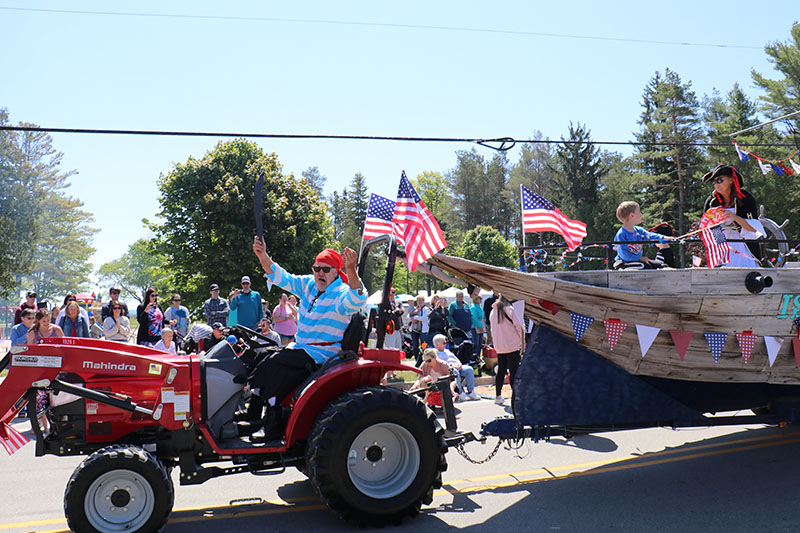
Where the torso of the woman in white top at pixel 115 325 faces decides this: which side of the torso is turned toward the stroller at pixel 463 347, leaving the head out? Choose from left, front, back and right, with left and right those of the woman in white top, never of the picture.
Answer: left

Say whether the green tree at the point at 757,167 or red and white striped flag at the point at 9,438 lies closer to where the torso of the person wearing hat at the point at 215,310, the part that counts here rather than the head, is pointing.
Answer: the red and white striped flag

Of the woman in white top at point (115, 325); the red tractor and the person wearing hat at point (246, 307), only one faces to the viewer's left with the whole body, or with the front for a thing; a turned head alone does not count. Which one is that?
the red tractor

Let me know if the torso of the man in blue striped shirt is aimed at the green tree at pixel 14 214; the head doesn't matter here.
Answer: no

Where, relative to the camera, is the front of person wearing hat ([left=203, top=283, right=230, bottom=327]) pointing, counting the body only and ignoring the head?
toward the camera

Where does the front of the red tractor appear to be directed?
to the viewer's left

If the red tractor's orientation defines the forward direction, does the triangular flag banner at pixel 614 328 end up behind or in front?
behind

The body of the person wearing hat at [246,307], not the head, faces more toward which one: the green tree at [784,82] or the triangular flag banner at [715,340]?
the triangular flag banner

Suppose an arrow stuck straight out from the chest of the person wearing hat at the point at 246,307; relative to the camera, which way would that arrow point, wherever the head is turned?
toward the camera

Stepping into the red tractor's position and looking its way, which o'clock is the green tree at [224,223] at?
The green tree is roughly at 3 o'clock from the red tractor.

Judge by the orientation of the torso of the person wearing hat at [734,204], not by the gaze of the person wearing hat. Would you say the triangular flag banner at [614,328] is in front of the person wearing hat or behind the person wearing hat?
in front

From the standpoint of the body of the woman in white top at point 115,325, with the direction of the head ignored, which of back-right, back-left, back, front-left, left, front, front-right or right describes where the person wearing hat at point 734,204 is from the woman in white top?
front-left

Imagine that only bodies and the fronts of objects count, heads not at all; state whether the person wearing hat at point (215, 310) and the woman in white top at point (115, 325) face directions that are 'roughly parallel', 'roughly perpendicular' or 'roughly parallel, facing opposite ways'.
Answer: roughly parallel

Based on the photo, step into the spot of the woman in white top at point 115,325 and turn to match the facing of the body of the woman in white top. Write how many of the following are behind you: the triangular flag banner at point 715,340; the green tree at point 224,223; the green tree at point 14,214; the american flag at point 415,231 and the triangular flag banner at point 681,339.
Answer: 2

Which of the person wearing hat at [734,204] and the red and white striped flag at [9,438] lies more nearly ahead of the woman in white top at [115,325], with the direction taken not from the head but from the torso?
the red and white striped flag

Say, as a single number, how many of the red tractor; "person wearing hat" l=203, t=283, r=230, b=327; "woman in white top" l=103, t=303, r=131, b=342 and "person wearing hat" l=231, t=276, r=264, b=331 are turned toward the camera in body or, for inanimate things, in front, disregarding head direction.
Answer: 3

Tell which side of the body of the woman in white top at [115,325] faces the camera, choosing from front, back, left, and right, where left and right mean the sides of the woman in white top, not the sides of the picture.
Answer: front

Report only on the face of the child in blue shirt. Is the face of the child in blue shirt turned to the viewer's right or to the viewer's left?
to the viewer's right

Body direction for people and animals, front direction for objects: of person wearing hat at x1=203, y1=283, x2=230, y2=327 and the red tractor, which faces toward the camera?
the person wearing hat
